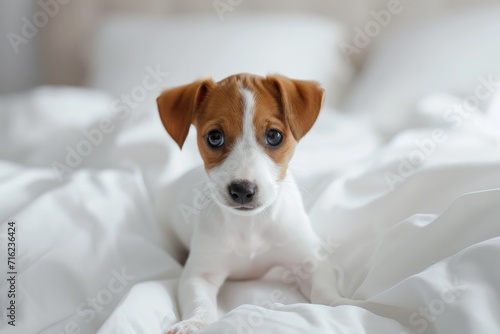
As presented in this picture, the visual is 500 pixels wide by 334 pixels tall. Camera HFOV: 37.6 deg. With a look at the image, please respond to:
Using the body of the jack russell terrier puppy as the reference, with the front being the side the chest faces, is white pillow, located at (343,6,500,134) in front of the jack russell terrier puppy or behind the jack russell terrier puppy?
behind

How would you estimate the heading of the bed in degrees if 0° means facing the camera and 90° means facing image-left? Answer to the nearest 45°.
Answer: approximately 0°

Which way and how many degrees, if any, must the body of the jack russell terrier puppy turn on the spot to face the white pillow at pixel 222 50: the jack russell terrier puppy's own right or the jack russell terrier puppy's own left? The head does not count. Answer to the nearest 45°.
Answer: approximately 180°
